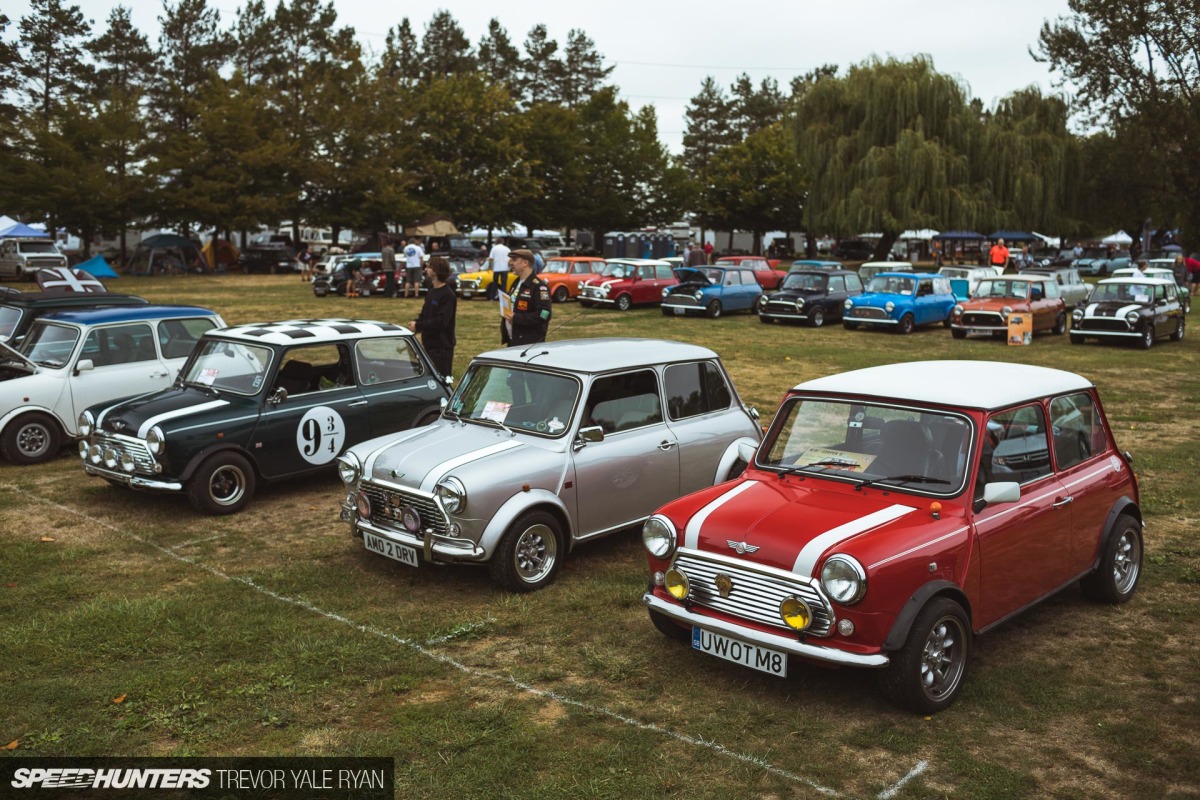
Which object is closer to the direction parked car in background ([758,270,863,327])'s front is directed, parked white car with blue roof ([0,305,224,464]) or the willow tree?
the parked white car with blue roof

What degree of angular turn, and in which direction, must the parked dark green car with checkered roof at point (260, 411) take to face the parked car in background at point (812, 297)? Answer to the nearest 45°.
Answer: approximately 180°

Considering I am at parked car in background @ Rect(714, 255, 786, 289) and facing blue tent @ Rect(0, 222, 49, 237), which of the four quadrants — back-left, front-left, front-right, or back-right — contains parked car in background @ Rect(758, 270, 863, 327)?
back-left

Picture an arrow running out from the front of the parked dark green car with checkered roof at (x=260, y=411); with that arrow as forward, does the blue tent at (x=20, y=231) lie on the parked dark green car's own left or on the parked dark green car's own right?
on the parked dark green car's own right

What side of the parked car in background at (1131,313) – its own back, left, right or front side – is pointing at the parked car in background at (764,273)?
right

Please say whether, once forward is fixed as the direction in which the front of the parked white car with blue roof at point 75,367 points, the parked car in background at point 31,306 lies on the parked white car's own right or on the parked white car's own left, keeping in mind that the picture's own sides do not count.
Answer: on the parked white car's own right

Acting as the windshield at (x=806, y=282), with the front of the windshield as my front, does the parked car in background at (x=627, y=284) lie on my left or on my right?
on my right

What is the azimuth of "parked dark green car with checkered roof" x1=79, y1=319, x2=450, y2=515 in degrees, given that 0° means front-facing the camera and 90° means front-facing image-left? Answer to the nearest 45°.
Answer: approximately 45°

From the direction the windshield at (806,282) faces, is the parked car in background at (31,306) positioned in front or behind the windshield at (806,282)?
in front

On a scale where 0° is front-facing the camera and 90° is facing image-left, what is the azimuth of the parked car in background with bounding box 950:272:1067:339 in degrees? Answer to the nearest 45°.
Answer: approximately 45°

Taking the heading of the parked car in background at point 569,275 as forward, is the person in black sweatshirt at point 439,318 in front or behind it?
in front
